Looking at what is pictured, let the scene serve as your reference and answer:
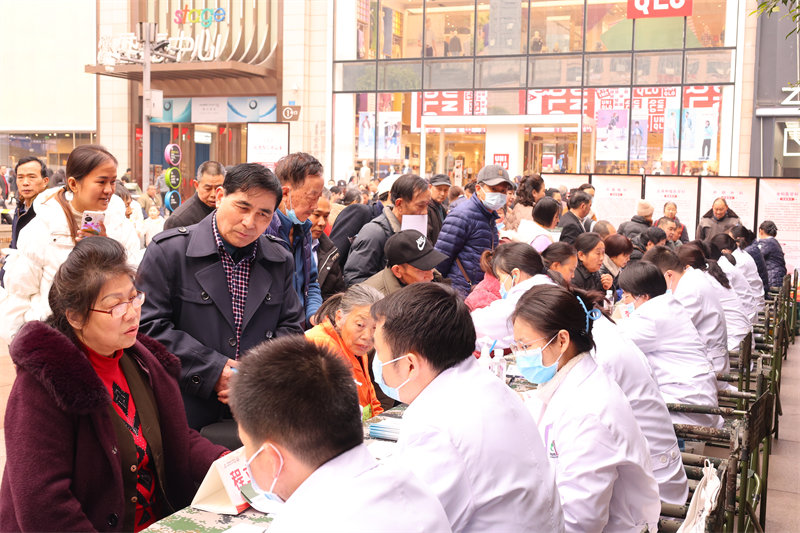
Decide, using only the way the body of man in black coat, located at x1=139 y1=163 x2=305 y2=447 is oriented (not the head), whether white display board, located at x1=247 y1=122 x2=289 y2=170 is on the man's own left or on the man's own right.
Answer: on the man's own left

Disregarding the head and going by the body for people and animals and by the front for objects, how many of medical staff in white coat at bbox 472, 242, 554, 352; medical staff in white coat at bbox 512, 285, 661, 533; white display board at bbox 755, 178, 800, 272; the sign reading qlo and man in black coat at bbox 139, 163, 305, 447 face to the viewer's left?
2

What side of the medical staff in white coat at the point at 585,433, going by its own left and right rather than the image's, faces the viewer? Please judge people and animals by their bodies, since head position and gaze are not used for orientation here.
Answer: left

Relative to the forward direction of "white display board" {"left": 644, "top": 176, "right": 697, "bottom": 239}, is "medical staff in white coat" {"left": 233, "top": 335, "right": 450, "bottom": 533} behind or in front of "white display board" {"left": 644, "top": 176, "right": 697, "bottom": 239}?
in front

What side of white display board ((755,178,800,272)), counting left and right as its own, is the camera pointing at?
front

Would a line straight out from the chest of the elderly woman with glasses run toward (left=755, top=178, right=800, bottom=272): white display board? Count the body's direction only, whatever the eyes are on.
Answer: no

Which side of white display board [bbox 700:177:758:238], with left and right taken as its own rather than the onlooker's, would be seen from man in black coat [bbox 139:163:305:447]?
front

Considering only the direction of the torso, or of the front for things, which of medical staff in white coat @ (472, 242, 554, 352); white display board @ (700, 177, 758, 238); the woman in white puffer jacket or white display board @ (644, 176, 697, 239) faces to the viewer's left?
the medical staff in white coat

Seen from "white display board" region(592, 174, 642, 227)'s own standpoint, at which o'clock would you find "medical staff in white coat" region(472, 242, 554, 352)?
The medical staff in white coat is roughly at 12 o'clock from the white display board.

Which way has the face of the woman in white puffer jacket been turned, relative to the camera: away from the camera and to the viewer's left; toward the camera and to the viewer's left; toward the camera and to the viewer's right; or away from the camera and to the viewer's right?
toward the camera and to the viewer's right

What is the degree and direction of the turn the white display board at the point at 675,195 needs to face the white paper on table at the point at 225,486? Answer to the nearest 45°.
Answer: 0° — it already faces it

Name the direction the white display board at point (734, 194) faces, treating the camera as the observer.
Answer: facing the viewer

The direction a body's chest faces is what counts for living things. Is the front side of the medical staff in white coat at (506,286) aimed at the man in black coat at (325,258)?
yes

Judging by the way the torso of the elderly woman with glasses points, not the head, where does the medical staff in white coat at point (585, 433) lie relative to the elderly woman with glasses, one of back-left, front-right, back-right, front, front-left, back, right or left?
front-left

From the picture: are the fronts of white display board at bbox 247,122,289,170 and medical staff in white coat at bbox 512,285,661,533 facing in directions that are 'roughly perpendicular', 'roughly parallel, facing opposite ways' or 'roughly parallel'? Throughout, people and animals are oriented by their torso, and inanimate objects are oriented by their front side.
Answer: roughly perpendicular

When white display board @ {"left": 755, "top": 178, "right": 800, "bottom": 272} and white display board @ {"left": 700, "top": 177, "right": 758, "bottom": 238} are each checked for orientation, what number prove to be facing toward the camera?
2

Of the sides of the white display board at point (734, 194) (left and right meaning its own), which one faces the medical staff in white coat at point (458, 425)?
front

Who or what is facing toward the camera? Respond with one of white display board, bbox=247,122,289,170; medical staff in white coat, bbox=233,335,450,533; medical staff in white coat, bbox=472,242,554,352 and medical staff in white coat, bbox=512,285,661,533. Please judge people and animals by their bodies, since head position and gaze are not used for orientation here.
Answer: the white display board

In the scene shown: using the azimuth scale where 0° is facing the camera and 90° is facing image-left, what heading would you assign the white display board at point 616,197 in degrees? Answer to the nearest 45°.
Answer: approximately 0°

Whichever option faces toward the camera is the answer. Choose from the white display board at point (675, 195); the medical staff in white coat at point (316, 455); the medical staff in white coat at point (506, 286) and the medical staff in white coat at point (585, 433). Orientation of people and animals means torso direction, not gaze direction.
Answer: the white display board

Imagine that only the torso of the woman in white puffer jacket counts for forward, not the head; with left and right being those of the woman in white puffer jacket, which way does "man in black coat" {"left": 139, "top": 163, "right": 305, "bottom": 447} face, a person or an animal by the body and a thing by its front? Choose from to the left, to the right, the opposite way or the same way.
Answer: the same way

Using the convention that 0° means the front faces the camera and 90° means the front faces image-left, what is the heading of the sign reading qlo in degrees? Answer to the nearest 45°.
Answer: approximately 0°

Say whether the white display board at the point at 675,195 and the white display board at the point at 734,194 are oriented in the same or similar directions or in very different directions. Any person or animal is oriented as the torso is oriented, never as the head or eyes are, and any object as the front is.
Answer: same or similar directions
